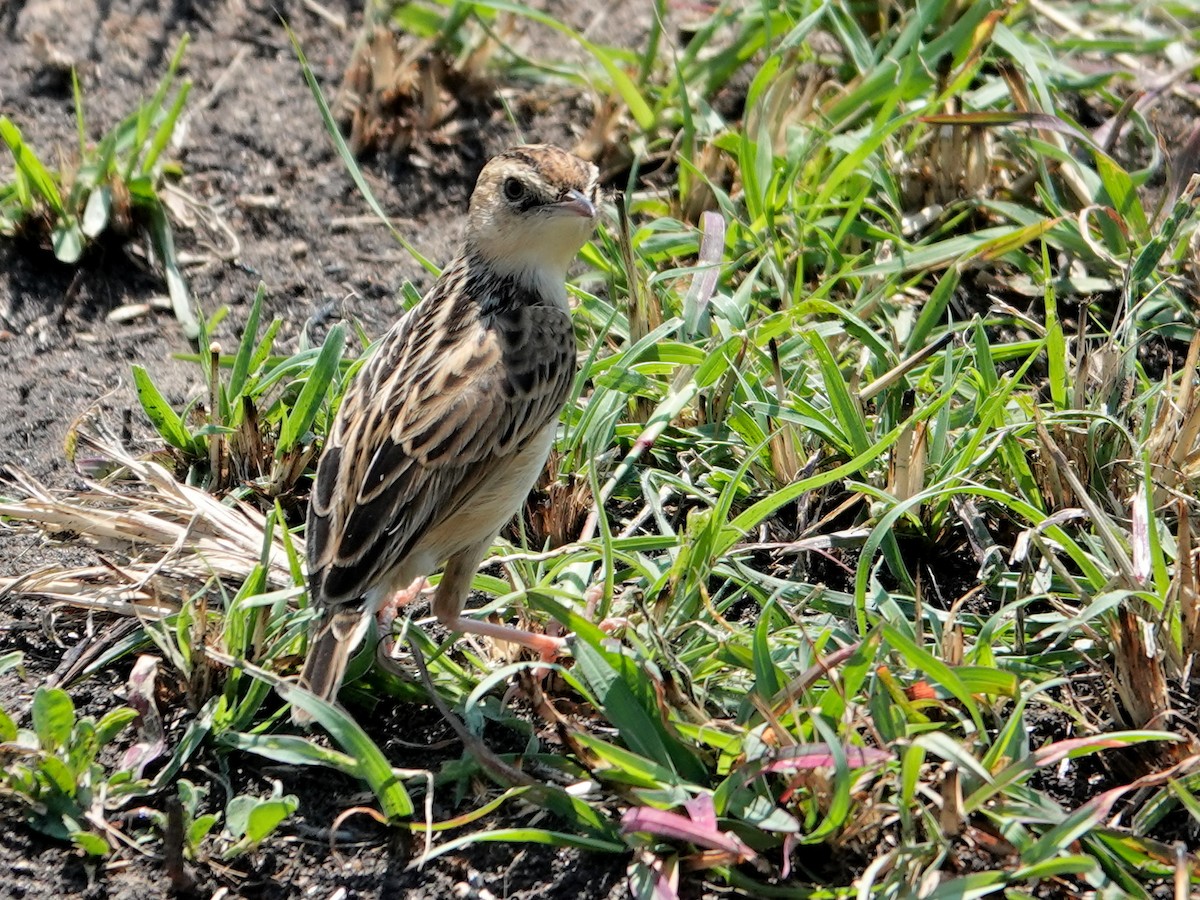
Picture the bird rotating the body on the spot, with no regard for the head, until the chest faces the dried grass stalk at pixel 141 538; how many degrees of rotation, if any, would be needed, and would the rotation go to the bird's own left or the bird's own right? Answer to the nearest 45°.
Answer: approximately 180°

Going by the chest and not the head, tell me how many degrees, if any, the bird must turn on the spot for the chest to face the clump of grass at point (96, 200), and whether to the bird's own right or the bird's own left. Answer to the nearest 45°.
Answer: approximately 135° to the bird's own left

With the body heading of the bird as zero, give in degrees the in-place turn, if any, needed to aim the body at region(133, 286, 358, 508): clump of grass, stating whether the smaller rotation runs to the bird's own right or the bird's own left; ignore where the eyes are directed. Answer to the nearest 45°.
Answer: approximately 135° to the bird's own left

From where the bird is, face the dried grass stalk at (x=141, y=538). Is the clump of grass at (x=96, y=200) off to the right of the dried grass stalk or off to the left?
right

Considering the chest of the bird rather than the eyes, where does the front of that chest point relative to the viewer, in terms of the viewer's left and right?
facing to the right of the viewer
